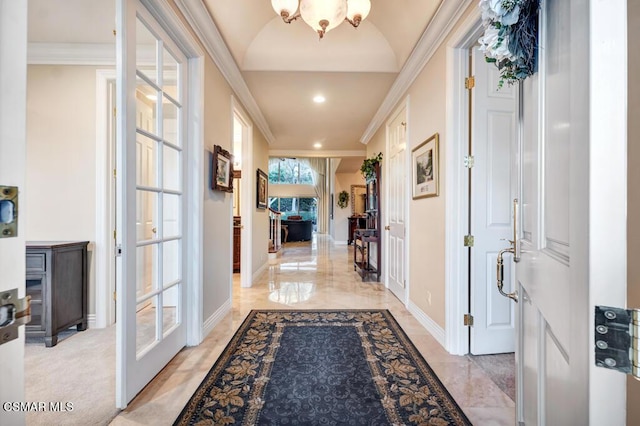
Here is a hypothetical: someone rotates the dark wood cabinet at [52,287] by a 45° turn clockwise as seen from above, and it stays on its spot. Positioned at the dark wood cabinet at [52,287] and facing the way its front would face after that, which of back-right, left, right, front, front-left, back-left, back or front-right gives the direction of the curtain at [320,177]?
back-right

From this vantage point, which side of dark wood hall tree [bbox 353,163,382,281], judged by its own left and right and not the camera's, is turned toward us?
left

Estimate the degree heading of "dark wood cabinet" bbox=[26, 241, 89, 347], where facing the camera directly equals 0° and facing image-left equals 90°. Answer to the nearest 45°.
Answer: approximately 45°

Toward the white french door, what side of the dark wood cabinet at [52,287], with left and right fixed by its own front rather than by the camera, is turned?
left

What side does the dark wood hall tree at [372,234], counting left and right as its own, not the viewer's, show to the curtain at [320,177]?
right

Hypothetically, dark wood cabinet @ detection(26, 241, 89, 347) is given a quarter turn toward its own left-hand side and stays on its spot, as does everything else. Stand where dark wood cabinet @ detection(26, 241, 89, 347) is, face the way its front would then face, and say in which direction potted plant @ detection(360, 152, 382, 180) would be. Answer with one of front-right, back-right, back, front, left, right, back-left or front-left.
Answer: front-left

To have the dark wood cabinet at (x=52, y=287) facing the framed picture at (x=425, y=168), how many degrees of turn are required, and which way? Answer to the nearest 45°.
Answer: approximately 90° to its left

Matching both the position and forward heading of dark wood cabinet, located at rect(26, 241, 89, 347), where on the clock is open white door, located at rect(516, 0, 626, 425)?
The open white door is roughly at 10 o'clock from the dark wood cabinet.

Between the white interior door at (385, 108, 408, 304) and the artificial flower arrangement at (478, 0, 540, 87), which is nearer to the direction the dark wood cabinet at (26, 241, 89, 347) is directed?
the artificial flower arrangement

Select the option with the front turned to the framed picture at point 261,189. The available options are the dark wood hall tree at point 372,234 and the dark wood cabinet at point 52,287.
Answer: the dark wood hall tree at point 372,234

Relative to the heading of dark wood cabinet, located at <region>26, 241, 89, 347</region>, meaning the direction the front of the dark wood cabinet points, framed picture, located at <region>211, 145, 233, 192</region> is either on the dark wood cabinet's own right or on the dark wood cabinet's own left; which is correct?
on the dark wood cabinet's own left

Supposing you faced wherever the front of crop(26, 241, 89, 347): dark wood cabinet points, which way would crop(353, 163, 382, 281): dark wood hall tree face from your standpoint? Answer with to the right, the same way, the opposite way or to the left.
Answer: to the right

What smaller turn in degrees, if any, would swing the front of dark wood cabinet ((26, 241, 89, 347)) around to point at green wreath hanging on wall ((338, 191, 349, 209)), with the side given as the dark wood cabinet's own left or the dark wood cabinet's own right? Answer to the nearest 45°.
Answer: approximately 180°

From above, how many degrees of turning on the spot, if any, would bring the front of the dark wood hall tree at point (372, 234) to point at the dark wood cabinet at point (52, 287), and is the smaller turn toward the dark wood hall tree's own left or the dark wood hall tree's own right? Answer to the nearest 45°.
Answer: approximately 45° to the dark wood hall tree's own left
